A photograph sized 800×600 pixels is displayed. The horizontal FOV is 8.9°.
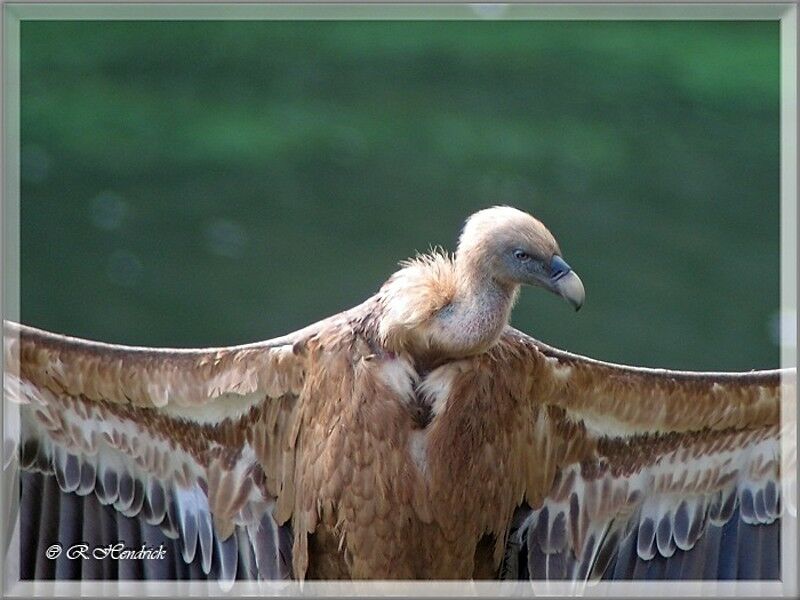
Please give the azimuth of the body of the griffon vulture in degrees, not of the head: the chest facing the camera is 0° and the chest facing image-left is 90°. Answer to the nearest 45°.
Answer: approximately 0°
